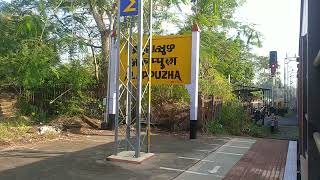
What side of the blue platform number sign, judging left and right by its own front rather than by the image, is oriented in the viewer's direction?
front

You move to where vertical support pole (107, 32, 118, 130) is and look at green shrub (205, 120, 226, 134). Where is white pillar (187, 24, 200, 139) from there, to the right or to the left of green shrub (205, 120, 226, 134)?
right

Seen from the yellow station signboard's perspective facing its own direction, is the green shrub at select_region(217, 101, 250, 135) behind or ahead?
behind

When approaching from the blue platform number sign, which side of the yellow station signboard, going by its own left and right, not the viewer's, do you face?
front

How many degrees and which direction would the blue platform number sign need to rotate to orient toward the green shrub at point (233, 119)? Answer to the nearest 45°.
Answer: approximately 135° to its left

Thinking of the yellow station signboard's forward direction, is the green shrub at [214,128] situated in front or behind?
behind

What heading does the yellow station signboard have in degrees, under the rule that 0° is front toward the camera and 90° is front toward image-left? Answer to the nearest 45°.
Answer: approximately 45°

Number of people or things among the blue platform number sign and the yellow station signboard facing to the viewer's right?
0
